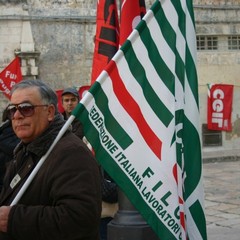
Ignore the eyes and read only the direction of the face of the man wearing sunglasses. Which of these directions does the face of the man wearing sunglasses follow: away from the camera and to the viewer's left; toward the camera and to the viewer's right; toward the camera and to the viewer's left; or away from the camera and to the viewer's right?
toward the camera and to the viewer's left

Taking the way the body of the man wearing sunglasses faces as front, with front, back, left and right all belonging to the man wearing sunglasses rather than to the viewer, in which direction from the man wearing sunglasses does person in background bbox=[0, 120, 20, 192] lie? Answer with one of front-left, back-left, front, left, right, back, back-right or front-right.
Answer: back-right

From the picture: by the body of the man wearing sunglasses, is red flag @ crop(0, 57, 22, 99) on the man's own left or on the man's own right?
on the man's own right

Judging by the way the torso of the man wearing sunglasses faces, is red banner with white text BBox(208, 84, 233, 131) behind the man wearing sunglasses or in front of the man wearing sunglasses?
behind

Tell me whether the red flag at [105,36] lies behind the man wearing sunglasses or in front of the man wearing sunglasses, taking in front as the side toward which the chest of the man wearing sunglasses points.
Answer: behind

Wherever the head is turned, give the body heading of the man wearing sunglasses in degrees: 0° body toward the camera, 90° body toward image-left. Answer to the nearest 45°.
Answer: approximately 45°
